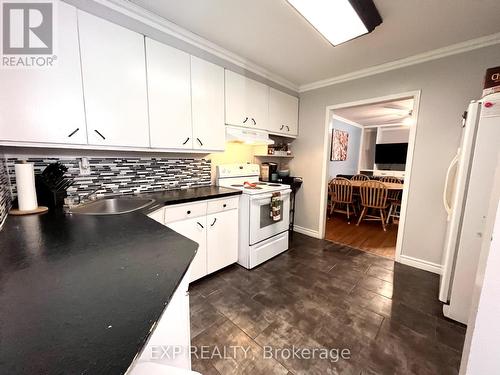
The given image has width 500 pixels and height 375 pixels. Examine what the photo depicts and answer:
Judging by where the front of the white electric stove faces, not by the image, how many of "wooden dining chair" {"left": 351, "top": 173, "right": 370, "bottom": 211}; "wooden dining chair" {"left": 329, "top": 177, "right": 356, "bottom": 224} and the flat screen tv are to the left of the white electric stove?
3

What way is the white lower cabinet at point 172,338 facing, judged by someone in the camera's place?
facing to the right of the viewer

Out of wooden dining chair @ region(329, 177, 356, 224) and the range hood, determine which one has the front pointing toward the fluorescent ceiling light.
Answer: the range hood

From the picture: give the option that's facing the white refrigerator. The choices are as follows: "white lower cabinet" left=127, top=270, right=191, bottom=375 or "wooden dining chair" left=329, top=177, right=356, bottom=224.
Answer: the white lower cabinet

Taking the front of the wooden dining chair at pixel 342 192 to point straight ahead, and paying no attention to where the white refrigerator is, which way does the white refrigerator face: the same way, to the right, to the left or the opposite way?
to the left

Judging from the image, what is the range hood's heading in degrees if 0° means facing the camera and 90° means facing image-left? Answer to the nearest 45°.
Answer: approximately 315°

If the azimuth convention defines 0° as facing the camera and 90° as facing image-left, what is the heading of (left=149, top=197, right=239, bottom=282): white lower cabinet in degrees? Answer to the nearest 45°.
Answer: approximately 315°

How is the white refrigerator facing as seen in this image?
to the viewer's left

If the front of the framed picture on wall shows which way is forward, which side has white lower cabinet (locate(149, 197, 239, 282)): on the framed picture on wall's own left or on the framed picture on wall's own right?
on the framed picture on wall's own right

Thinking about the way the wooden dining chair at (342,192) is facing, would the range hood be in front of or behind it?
behind
